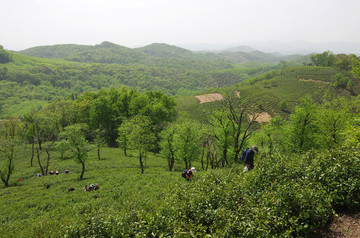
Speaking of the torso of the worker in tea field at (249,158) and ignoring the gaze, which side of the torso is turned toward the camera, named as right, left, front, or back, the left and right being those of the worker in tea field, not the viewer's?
right
